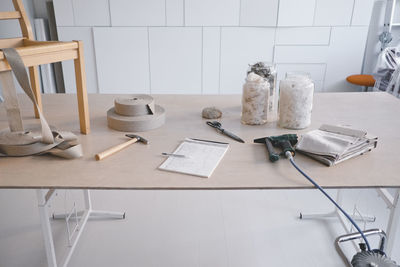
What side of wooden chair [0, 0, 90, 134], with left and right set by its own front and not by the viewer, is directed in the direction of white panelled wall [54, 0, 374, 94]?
left

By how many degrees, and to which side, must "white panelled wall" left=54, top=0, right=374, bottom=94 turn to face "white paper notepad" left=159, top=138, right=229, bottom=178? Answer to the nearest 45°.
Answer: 0° — it already faces it

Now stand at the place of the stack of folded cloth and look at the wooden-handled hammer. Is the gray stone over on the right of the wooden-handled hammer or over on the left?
right

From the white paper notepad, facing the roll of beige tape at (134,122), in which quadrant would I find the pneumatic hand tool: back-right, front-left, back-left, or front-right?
back-right

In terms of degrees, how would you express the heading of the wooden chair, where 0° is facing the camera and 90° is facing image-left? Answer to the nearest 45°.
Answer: approximately 315°

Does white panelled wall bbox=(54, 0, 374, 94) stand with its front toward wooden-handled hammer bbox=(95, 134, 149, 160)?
yes

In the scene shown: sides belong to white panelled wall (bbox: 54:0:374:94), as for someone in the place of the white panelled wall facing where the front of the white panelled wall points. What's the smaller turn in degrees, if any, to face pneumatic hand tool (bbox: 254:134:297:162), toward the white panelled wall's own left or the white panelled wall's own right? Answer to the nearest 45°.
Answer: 0° — it already faces it

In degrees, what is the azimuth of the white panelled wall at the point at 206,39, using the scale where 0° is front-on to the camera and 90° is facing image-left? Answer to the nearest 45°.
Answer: approximately 0°

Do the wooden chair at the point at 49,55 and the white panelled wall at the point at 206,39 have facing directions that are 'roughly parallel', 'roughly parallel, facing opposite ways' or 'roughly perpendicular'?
roughly perpendicular
